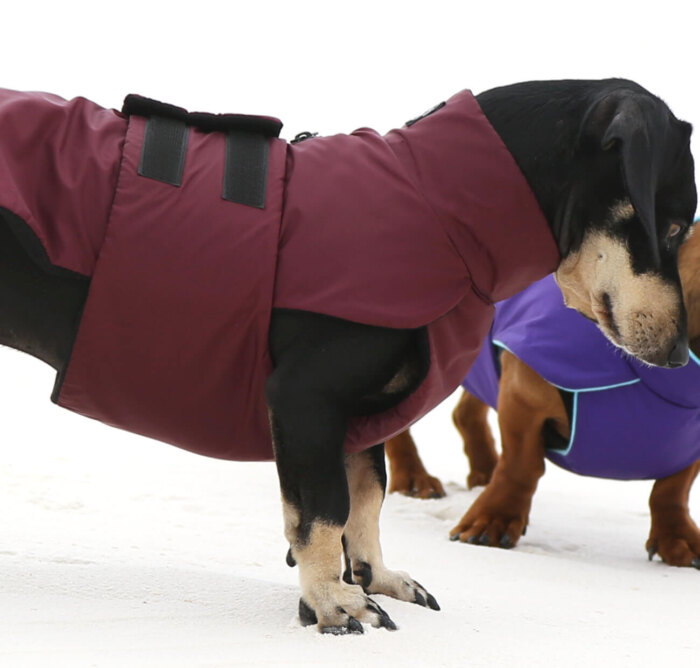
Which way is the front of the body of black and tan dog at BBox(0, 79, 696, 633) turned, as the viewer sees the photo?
to the viewer's right

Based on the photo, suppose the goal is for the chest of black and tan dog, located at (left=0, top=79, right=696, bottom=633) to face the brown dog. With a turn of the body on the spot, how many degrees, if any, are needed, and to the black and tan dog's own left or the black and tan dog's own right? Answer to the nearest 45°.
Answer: approximately 90° to the black and tan dog's own left
